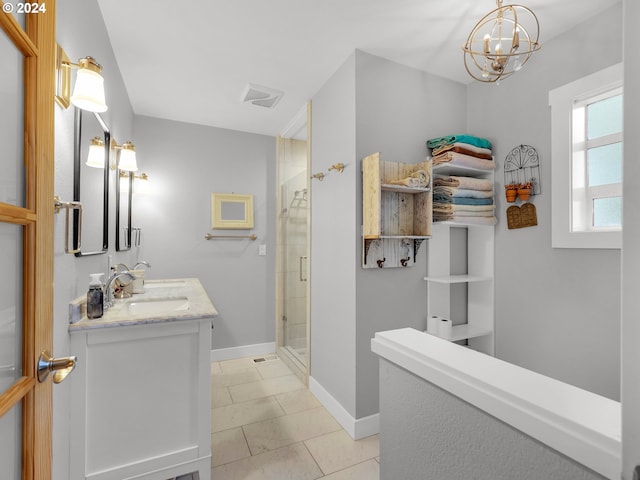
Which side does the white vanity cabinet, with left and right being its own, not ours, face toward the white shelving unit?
front

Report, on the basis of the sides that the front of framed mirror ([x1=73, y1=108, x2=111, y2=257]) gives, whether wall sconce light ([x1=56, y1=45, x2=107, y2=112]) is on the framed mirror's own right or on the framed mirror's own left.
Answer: on the framed mirror's own right

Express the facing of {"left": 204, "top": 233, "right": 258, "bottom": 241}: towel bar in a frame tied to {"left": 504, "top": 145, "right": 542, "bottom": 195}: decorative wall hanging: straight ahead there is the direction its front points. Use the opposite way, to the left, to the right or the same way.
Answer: to the left

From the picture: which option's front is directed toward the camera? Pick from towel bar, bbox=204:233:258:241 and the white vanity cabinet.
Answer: the towel bar

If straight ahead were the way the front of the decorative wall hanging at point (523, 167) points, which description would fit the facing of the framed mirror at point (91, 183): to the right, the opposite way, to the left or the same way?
the opposite way

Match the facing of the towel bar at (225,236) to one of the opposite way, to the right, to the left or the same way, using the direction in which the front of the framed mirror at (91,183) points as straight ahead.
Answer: to the right

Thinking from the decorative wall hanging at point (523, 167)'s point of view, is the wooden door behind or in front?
in front

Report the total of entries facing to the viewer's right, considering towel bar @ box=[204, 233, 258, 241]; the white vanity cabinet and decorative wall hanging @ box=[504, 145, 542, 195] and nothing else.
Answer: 1

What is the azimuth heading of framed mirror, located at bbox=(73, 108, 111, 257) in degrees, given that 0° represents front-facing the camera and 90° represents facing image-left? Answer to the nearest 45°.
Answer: approximately 315°

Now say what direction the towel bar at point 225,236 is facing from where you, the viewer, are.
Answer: facing the viewer

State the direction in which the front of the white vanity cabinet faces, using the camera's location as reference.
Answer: facing to the right of the viewer
